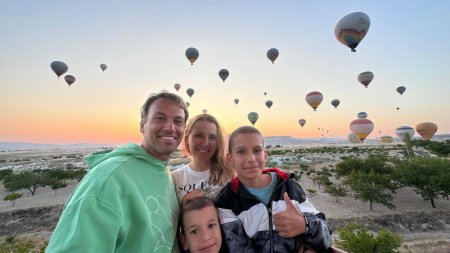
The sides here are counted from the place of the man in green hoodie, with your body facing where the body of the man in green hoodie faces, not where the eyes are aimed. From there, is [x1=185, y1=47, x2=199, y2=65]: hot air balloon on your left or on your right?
on your left

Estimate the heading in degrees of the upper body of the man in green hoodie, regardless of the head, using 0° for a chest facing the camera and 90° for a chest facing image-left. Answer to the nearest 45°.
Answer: approximately 315°

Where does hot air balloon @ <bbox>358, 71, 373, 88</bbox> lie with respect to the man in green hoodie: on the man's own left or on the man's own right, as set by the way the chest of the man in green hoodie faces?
on the man's own left

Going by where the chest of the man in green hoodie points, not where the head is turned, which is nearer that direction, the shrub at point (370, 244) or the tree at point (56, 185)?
the shrub

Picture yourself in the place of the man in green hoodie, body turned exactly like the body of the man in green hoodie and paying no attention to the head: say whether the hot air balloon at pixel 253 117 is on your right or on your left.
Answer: on your left

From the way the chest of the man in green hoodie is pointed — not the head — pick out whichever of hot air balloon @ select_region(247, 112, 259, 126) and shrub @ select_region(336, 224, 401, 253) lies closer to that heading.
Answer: the shrub

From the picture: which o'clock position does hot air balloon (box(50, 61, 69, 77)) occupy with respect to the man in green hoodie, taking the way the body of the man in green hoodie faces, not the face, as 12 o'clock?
The hot air balloon is roughly at 7 o'clock from the man in green hoodie.

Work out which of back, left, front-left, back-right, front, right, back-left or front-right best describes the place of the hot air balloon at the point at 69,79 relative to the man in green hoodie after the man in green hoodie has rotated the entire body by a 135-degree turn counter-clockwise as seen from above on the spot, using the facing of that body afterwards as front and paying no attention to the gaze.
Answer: front
